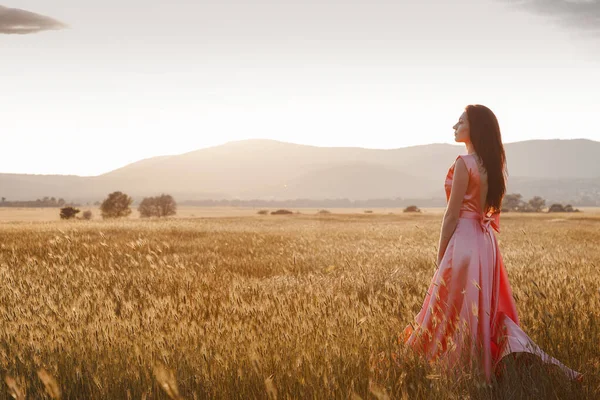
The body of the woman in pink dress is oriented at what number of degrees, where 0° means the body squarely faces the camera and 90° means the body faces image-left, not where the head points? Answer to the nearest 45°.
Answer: approximately 135°

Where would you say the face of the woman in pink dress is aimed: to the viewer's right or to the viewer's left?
to the viewer's left
